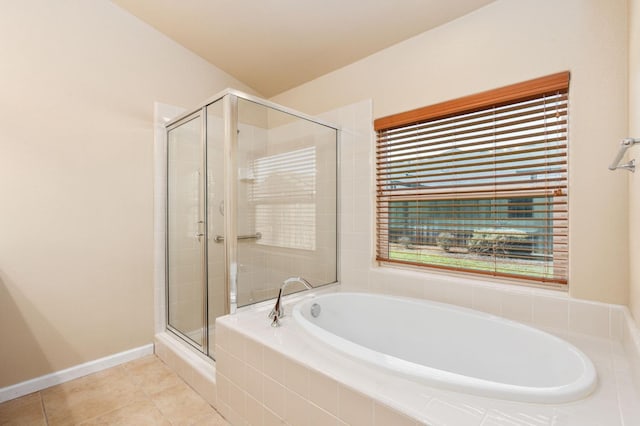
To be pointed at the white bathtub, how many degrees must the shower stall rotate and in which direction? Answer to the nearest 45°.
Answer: approximately 90° to its left

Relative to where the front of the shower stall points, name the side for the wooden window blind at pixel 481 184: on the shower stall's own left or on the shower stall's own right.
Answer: on the shower stall's own left
